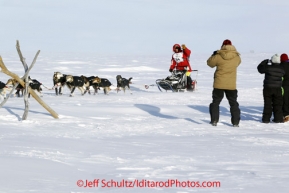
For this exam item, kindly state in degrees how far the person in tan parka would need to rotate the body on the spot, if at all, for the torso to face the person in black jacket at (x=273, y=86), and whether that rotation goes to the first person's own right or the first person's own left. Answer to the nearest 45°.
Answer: approximately 45° to the first person's own right

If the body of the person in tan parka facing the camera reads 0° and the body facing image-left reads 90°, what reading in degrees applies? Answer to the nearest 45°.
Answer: approximately 180°

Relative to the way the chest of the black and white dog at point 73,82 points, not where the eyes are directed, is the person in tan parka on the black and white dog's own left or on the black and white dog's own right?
on the black and white dog's own left

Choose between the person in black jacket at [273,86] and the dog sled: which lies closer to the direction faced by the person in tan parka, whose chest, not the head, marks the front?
the dog sled

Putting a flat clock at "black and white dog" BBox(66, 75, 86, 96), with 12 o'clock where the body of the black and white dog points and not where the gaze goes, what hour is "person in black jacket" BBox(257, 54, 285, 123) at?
The person in black jacket is roughly at 8 o'clock from the black and white dog.

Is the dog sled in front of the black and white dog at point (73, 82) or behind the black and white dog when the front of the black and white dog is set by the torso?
behind

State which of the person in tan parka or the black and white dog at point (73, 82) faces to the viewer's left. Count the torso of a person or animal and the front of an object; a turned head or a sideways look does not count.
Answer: the black and white dog

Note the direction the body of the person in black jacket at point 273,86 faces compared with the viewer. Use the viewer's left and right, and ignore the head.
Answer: facing away from the viewer and to the left of the viewer

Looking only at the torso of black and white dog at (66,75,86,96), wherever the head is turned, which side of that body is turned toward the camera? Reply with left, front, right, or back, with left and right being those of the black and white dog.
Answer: left

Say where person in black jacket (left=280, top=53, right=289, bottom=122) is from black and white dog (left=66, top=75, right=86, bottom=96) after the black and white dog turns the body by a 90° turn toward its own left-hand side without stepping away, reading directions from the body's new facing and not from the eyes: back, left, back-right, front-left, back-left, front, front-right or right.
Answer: front-left

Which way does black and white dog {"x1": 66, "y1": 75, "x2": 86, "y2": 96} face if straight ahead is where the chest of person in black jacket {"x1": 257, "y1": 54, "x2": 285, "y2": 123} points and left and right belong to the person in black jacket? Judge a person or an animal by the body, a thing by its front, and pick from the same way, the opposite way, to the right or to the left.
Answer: to the left

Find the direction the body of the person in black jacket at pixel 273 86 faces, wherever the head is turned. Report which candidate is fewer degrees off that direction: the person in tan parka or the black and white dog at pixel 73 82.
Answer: the black and white dog

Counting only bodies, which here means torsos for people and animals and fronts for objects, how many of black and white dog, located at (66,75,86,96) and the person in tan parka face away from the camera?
1
